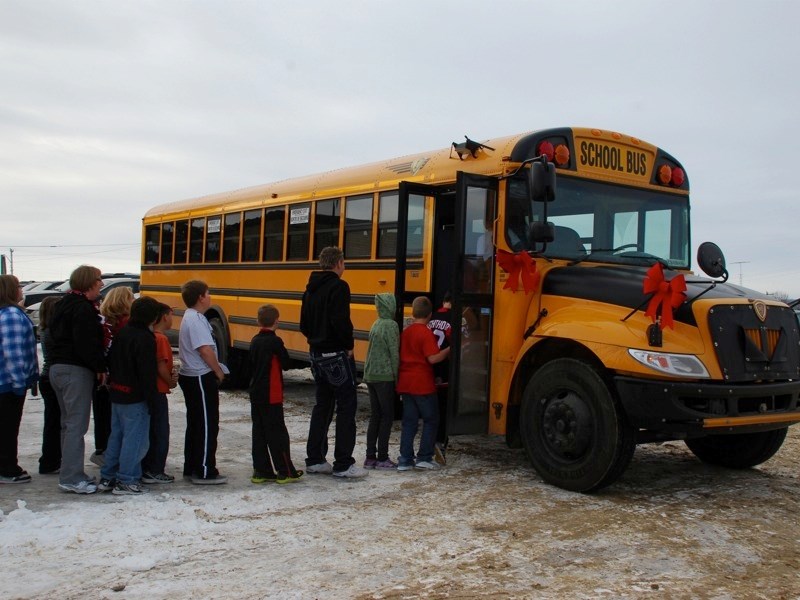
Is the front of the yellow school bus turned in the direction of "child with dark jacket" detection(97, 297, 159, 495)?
no

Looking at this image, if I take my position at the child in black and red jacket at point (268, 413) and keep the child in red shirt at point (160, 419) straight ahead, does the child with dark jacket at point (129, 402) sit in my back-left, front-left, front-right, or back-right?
front-left

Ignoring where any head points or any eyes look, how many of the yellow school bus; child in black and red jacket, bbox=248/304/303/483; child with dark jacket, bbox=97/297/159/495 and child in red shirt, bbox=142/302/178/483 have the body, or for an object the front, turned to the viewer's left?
0

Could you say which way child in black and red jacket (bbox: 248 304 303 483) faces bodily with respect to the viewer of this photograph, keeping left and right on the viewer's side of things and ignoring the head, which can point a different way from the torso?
facing away from the viewer and to the right of the viewer

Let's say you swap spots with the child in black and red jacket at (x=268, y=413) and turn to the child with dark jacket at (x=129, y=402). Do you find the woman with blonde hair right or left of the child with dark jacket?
right

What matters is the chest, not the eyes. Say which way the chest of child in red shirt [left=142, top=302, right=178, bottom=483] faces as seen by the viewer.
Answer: to the viewer's right

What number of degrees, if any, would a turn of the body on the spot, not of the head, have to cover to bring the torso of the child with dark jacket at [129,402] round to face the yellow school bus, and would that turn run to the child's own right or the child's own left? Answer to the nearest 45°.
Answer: approximately 45° to the child's own right

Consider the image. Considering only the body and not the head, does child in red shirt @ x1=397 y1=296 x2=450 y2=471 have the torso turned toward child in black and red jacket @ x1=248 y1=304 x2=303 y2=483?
no

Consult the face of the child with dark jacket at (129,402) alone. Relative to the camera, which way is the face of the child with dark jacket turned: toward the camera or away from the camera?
away from the camera

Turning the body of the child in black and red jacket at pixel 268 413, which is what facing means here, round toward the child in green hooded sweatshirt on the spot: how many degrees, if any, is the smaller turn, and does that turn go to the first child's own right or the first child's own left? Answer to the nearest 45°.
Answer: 0° — they already face them

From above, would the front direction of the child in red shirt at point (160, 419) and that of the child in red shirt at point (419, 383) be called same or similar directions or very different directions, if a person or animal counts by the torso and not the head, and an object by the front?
same or similar directions

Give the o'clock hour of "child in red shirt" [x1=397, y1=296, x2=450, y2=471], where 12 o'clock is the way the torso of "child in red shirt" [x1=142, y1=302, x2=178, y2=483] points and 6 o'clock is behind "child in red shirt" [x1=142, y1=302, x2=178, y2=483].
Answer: "child in red shirt" [x1=397, y1=296, x2=450, y2=471] is roughly at 12 o'clock from "child in red shirt" [x1=142, y1=302, x2=178, y2=483].

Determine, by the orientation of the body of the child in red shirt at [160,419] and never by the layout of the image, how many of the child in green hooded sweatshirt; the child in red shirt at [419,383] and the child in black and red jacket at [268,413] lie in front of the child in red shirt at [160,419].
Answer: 3

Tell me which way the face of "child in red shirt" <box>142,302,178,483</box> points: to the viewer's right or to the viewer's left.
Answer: to the viewer's right

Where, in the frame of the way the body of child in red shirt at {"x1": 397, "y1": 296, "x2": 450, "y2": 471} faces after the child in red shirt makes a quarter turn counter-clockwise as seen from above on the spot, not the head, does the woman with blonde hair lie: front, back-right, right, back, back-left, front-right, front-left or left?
front-left

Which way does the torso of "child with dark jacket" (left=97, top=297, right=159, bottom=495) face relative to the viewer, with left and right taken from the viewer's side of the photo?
facing away from the viewer and to the right of the viewer

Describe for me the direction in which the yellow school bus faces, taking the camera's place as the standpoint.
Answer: facing the viewer and to the right of the viewer

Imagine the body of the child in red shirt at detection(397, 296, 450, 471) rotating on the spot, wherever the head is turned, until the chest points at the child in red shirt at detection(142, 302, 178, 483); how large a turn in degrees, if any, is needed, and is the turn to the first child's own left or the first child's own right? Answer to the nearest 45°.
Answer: approximately 135° to the first child's own left

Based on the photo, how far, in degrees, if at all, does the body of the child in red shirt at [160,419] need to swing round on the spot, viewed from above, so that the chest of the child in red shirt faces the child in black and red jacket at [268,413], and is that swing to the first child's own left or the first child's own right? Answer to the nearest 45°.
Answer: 0° — they already face them

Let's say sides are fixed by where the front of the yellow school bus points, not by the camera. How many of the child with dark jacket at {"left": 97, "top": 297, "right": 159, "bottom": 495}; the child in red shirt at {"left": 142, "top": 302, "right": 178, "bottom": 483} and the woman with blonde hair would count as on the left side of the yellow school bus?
0
